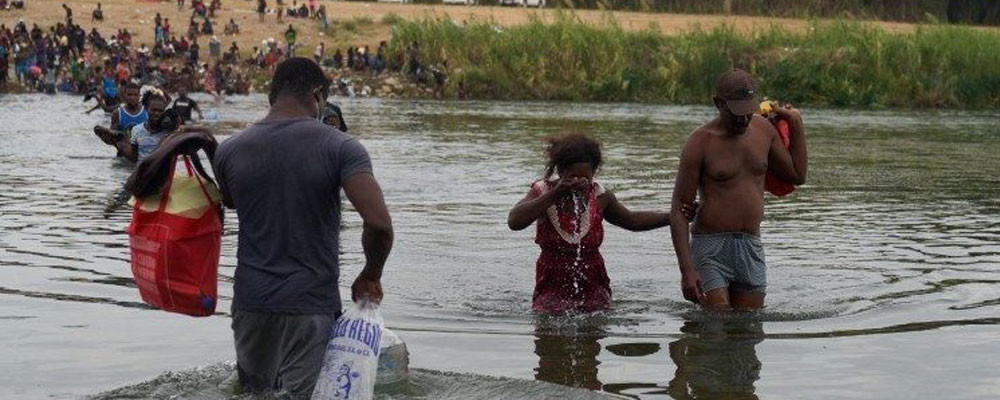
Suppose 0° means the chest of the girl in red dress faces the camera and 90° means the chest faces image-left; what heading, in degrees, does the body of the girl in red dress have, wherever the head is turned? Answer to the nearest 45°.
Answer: approximately 0°

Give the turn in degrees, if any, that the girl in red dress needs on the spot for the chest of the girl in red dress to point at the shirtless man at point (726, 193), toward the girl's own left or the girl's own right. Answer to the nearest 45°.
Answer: approximately 90° to the girl's own left

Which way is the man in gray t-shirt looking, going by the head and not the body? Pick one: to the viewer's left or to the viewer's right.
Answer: to the viewer's right

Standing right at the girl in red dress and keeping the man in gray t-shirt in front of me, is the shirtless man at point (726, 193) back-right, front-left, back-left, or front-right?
back-left

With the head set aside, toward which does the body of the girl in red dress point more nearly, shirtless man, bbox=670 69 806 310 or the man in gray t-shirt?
the man in gray t-shirt
